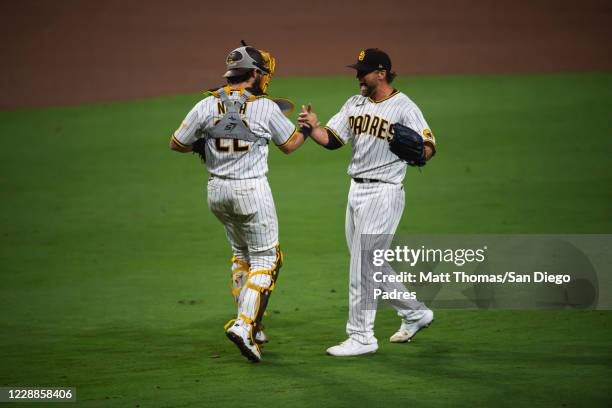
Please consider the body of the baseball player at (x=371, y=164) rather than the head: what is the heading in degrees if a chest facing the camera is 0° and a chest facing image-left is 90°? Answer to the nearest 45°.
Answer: approximately 45°

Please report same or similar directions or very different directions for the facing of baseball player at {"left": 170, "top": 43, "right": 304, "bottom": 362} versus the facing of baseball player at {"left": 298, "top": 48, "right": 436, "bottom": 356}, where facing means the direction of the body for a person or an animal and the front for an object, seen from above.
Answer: very different directions

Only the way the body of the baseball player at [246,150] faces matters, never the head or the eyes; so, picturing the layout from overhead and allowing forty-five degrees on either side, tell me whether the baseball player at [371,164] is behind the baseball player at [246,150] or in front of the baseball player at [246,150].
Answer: in front

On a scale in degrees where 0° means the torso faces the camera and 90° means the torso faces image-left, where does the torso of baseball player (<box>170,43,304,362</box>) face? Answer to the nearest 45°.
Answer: approximately 225°

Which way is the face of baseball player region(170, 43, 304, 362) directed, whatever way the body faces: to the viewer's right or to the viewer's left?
to the viewer's right

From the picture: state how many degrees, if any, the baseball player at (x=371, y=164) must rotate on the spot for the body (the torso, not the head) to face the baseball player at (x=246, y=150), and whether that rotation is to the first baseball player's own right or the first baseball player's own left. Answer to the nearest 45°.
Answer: approximately 45° to the first baseball player's own right
